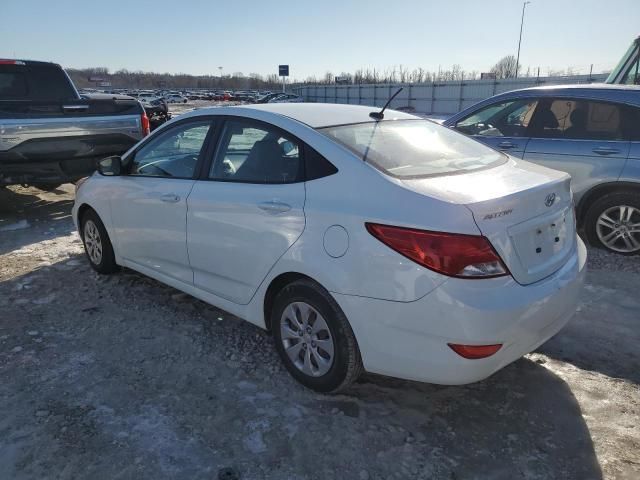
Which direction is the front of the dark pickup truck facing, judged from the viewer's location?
facing to the left of the viewer

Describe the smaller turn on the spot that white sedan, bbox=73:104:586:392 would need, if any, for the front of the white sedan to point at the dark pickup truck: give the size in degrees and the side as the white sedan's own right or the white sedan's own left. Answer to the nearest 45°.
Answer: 0° — it already faces it

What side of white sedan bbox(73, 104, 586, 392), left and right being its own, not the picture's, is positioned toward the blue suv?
right

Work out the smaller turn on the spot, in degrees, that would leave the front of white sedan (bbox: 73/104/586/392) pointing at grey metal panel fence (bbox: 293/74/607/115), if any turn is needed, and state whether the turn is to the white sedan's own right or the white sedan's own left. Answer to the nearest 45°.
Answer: approximately 45° to the white sedan's own right

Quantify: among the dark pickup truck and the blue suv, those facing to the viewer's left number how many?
2

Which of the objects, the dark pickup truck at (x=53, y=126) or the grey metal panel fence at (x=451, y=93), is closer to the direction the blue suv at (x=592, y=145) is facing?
the dark pickup truck

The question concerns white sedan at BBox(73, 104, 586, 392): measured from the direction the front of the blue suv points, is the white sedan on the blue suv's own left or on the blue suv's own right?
on the blue suv's own left

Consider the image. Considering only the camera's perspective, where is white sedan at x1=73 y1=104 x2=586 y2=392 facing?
facing away from the viewer and to the left of the viewer

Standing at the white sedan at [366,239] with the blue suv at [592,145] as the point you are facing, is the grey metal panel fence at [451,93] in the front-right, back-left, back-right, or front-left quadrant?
front-left

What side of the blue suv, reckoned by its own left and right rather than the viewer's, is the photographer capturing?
left

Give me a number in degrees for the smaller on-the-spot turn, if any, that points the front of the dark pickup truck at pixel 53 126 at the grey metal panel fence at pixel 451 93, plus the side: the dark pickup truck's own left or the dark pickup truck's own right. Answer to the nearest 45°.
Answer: approximately 135° to the dark pickup truck's own right

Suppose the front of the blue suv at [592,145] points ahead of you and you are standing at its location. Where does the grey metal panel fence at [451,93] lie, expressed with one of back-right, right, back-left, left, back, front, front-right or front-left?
right
